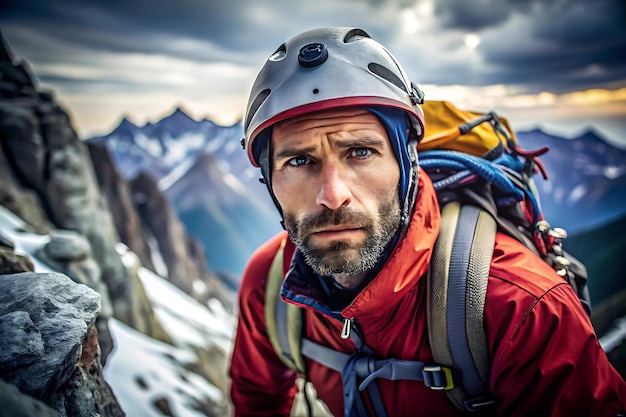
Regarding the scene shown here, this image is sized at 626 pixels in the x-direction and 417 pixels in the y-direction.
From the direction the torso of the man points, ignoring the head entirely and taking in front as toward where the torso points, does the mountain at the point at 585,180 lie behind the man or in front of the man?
behind

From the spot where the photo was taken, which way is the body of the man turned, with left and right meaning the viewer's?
facing the viewer and to the left of the viewer

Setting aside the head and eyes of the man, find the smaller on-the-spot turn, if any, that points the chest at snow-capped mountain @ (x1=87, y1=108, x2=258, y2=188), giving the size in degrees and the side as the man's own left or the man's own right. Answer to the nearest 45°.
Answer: approximately 90° to the man's own right

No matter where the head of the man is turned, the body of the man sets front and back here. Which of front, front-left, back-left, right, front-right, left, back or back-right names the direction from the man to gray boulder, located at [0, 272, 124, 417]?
right

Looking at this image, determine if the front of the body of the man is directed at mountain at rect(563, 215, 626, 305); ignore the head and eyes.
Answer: no

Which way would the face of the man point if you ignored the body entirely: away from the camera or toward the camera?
toward the camera
